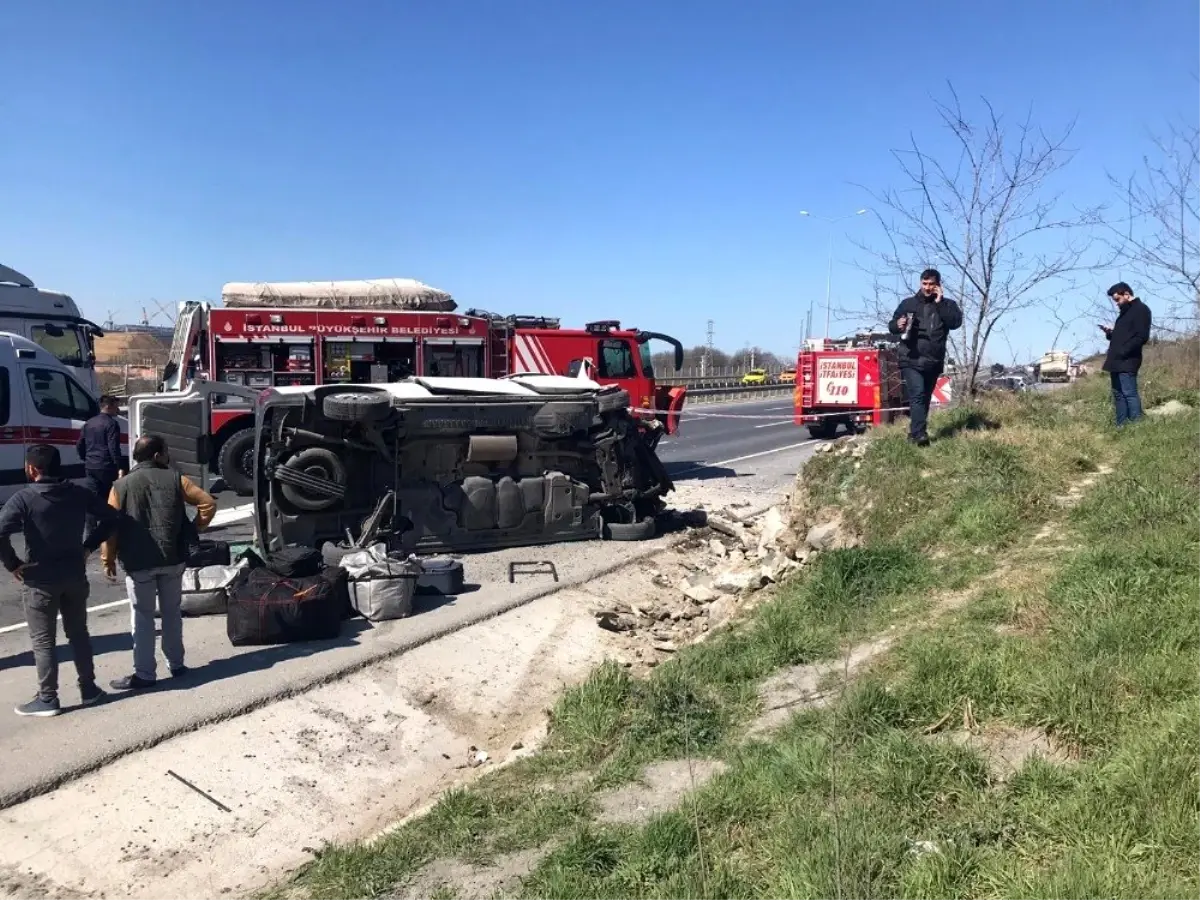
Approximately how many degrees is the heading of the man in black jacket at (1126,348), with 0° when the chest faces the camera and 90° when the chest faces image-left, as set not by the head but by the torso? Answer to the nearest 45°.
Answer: approximately 90°

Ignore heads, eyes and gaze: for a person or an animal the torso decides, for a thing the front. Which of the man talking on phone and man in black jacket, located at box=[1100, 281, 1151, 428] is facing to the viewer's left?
the man in black jacket

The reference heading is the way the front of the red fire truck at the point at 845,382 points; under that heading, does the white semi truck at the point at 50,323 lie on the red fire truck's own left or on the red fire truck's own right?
on the red fire truck's own left

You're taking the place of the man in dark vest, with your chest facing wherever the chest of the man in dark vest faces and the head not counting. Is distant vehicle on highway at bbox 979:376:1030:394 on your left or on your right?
on your right

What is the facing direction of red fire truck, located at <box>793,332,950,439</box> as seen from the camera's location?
facing away from the viewer
